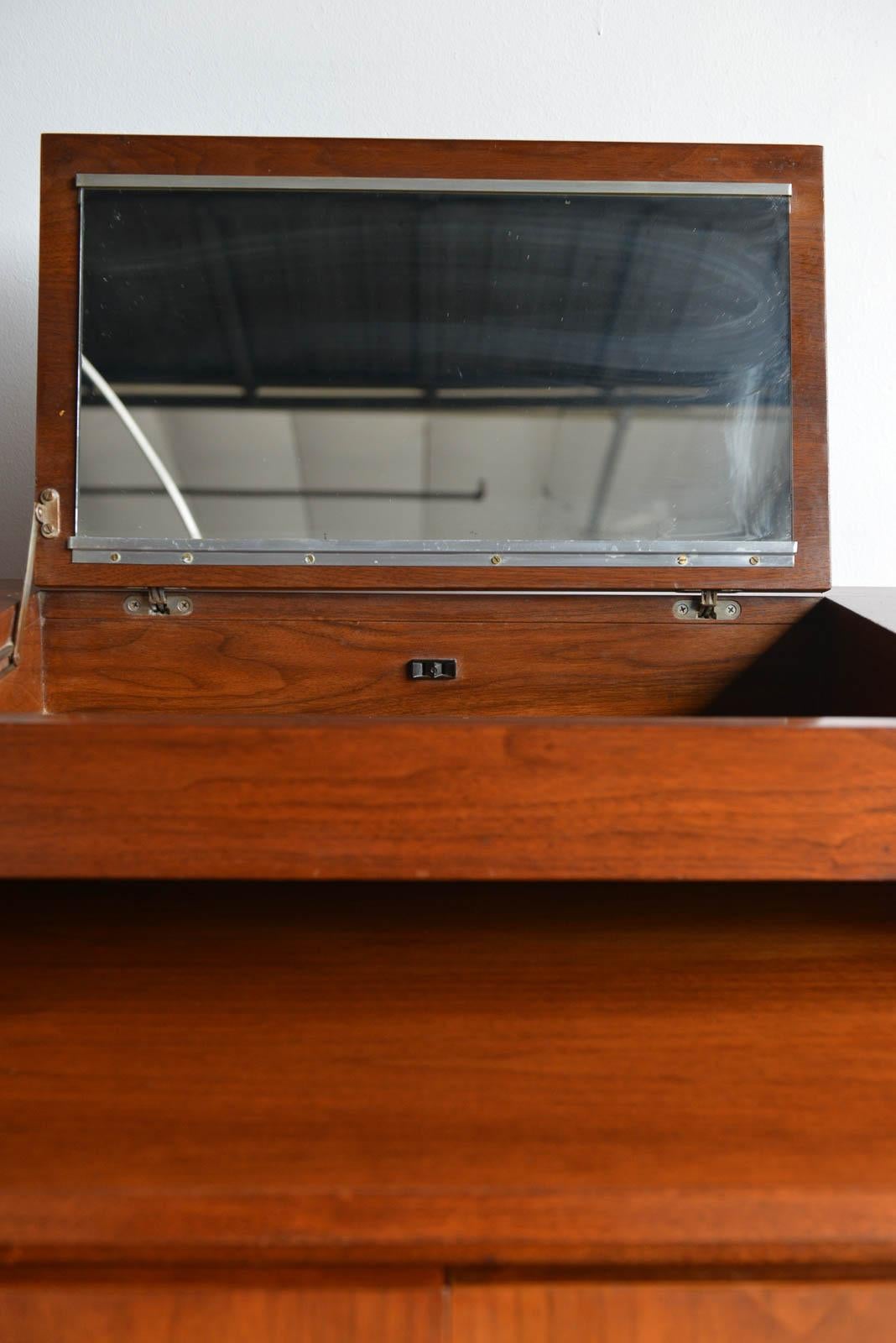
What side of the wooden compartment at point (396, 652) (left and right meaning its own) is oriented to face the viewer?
front

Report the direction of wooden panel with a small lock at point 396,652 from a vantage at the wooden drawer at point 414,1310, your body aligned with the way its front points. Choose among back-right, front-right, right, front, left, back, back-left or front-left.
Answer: back

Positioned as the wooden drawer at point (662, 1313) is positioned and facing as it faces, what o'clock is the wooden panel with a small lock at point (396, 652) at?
the wooden panel with a small lock at point (396, 652) is roughly at 5 o'clock from the wooden drawer at point (662, 1313).

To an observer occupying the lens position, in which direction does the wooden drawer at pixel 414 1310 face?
facing the viewer

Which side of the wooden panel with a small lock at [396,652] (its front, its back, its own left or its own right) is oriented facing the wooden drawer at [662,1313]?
front

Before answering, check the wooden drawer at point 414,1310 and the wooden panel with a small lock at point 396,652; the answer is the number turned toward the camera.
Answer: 2

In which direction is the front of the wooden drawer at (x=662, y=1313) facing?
toward the camera

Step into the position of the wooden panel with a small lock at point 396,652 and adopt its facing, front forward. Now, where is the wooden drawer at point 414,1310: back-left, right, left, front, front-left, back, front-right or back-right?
front
